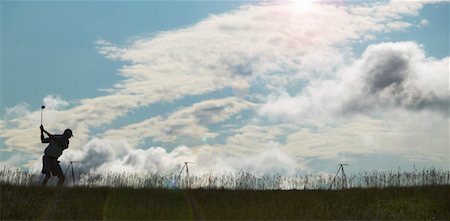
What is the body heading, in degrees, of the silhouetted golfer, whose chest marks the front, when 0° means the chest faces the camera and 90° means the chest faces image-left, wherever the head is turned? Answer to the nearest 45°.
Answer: approximately 270°
